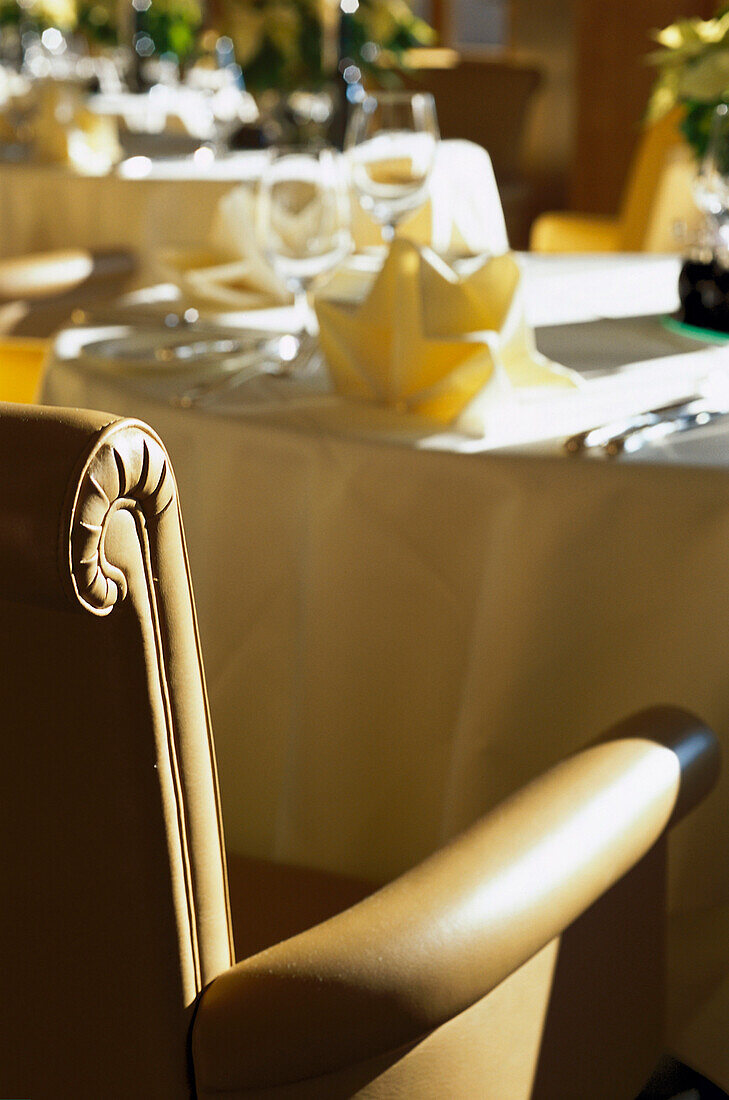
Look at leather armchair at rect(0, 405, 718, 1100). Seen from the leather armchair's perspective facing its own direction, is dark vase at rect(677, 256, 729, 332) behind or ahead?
ahead

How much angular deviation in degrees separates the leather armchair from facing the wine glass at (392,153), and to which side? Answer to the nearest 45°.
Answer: approximately 45° to its left

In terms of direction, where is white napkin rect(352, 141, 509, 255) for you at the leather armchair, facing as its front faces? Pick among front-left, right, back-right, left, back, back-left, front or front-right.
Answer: front-left

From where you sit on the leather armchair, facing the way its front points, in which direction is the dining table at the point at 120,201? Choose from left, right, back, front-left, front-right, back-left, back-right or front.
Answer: front-left

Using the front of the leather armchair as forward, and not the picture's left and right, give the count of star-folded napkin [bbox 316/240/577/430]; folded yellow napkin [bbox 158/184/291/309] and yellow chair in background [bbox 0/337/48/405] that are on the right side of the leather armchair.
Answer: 0

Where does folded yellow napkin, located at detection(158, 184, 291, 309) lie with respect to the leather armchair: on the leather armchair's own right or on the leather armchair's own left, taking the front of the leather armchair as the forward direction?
on the leather armchair's own left

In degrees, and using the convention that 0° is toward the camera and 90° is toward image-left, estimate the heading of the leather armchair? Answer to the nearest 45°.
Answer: approximately 225°

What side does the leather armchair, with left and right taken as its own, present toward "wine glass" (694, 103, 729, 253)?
front

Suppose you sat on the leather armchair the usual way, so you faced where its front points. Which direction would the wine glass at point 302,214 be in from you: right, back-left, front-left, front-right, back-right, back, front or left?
front-left

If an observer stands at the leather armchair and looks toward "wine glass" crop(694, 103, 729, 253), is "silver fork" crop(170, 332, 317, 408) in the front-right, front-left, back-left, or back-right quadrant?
front-left

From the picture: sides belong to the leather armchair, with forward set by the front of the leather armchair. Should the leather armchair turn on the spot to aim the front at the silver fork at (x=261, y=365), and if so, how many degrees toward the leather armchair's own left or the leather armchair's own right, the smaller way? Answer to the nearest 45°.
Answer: approximately 45° to the leather armchair's own left

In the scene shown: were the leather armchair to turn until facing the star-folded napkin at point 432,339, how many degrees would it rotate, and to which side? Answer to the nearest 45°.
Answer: approximately 45° to its left

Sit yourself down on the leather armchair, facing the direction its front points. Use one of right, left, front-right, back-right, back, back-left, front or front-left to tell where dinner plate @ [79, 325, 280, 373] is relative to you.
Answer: front-left
